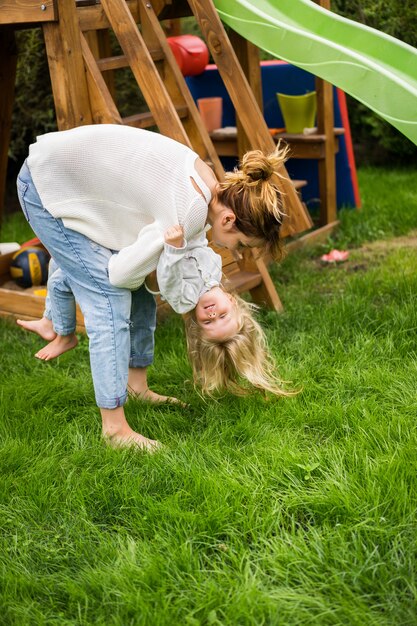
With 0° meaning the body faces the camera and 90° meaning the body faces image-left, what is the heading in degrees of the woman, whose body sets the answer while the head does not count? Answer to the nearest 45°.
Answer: approximately 270°

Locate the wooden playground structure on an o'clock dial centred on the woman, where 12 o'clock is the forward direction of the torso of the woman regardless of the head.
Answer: The wooden playground structure is roughly at 9 o'clock from the woman.

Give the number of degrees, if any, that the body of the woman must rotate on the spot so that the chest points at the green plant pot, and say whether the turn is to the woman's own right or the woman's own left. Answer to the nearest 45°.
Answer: approximately 90° to the woman's own left

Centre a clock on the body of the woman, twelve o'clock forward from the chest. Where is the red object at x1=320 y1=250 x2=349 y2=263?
The red object is roughly at 10 o'clock from the woman.

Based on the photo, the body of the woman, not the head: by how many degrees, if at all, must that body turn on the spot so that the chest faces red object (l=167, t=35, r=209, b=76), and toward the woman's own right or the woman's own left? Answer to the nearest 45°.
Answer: approximately 90° to the woman's own left
